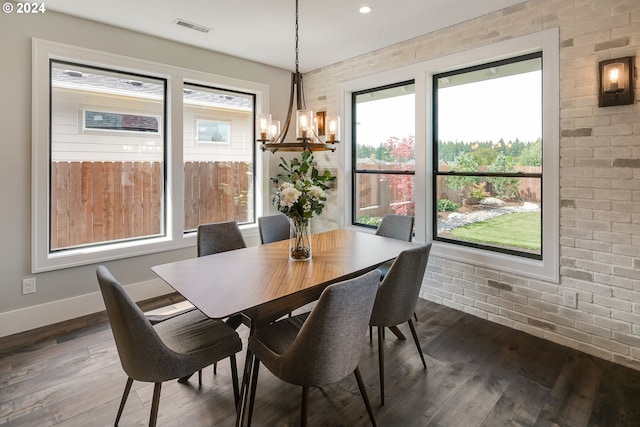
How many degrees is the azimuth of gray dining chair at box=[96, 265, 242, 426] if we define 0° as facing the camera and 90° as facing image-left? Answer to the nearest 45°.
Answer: approximately 225°

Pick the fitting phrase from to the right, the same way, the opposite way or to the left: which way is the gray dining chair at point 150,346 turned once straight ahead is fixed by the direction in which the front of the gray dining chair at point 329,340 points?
to the right

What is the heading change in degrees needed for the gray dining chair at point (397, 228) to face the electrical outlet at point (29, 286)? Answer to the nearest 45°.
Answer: approximately 45° to its right

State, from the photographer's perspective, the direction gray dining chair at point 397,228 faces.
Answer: facing the viewer and to the left of the viewer

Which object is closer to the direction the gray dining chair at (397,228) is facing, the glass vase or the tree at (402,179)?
the glass vase

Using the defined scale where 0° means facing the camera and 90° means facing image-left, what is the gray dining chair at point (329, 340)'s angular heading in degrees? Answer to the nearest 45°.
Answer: approximately 135°

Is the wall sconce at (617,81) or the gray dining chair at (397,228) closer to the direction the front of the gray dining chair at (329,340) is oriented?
the gray dining chair
